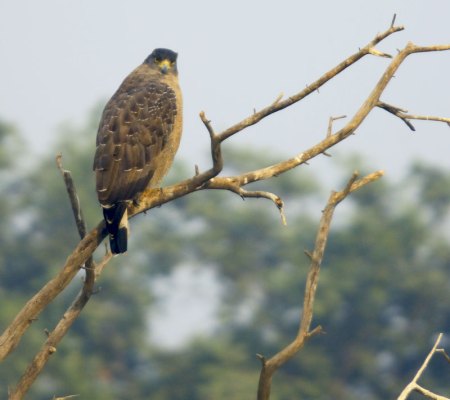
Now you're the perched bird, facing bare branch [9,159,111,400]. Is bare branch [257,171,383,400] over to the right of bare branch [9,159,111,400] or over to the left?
left

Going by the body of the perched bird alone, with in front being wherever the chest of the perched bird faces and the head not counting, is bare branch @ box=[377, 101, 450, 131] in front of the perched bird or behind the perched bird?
in front
